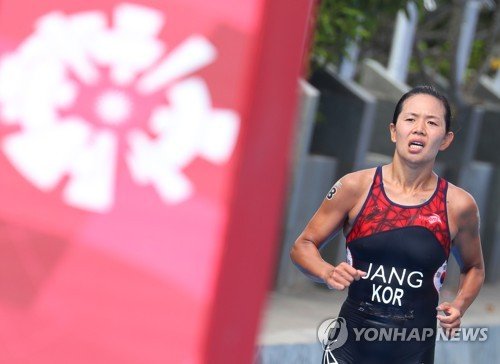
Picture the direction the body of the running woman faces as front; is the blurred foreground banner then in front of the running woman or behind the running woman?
in front

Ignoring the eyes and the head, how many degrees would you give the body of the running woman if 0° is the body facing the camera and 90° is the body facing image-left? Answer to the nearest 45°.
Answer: approximately 0°
